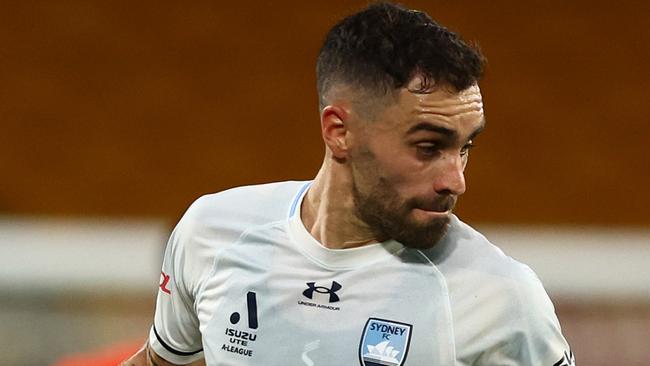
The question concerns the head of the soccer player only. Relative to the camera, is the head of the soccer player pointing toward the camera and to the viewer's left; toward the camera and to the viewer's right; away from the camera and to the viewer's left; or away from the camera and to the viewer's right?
toward the camera and to the viewer's right

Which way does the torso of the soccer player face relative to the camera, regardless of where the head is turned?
toward the camera
